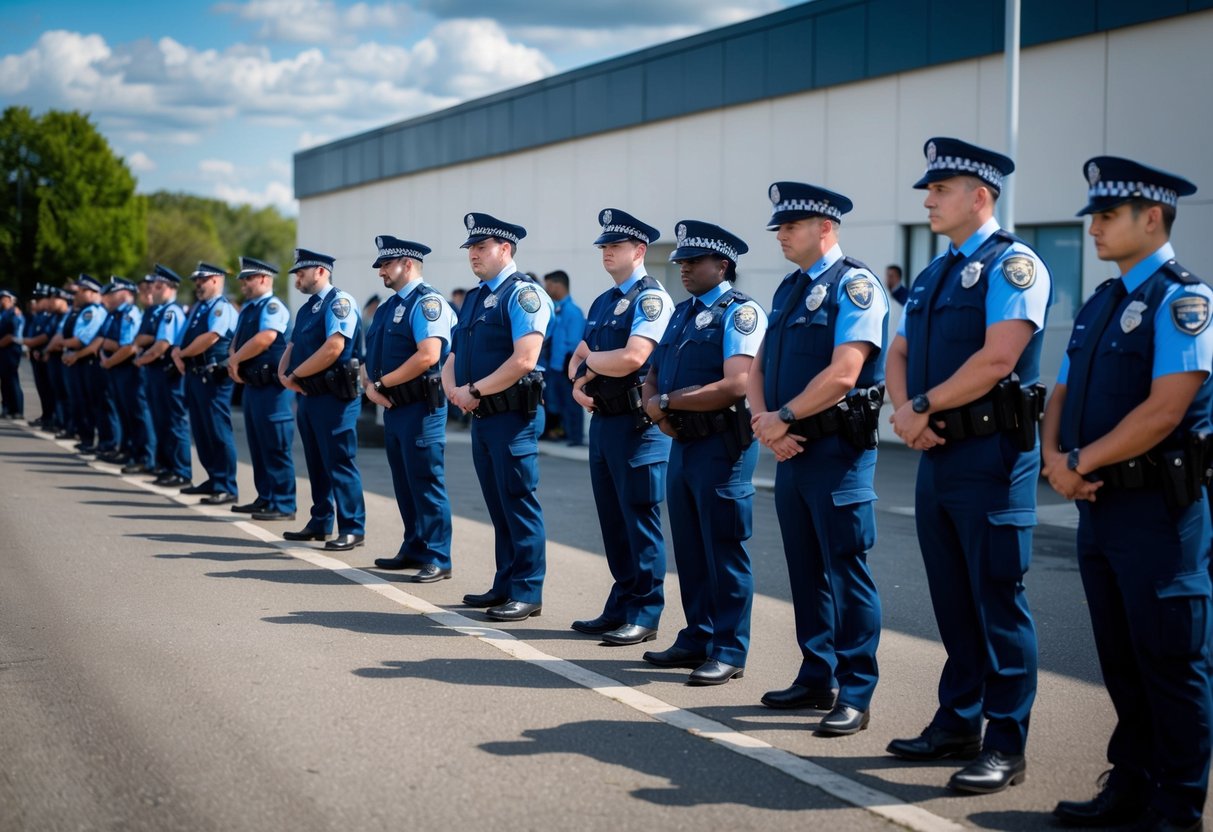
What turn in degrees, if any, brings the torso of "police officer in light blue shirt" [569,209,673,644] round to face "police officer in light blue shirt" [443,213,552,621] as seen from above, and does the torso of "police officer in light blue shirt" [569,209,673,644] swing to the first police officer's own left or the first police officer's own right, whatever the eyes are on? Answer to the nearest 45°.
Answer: approximately 90° to the first police officer's own right

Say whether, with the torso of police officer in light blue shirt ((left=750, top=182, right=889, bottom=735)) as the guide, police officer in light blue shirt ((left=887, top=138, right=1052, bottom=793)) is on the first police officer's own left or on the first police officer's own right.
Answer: on the first police officer's own left

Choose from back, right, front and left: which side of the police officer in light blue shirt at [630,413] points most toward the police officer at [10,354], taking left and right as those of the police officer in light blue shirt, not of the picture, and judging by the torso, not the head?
right

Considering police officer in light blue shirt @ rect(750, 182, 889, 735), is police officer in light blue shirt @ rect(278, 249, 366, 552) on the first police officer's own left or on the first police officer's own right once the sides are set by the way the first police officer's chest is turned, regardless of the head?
on the first police officer's own right

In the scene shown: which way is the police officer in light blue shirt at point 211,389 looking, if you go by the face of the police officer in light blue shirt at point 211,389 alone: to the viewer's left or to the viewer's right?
to the viewer's left

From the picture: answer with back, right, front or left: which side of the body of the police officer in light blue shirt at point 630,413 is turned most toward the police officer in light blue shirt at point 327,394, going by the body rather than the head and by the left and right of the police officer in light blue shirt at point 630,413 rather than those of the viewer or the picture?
right

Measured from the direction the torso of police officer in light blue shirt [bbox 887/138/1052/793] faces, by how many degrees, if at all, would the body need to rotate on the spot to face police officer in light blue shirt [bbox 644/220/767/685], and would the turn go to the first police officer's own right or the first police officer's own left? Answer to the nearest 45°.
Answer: approximately 90° to the first police officer's own right

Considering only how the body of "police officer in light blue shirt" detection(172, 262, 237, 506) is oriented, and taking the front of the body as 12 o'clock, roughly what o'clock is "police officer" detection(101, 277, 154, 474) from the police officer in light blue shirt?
The police officer is roughly at 4 o'clock from the police officer in light blue shirt.
